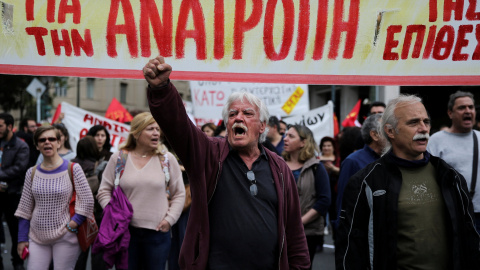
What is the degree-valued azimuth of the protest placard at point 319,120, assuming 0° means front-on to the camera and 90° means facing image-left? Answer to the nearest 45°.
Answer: approximately 0°

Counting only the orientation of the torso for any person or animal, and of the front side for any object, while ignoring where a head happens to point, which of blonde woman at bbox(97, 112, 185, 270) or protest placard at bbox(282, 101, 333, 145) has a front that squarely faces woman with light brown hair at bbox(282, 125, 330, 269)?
the protest placard

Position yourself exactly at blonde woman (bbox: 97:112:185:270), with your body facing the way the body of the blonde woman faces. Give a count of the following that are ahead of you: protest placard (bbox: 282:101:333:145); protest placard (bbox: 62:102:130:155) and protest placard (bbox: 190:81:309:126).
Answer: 0

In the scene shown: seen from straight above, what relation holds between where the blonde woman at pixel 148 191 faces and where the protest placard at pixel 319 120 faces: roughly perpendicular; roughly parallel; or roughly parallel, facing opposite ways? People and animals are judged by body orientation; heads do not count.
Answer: roughly parallel

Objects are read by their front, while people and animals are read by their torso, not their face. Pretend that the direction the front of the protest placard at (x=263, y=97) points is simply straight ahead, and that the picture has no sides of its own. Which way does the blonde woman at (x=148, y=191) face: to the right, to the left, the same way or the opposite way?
the same way

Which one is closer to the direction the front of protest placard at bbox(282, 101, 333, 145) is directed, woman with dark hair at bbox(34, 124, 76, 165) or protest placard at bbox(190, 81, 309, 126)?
the woman with dark hair

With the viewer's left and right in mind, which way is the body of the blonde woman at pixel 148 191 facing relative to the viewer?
facing the viewer

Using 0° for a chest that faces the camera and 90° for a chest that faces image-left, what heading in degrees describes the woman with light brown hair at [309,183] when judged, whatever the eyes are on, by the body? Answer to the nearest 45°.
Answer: approximately 45°

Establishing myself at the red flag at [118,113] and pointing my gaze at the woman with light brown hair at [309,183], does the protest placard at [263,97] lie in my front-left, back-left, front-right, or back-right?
front-left

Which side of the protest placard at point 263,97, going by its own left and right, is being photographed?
front

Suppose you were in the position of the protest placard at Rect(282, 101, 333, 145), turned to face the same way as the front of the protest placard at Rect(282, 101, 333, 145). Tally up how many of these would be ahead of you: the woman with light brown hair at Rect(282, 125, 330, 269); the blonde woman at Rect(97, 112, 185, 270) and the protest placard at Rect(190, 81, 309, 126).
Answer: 2
